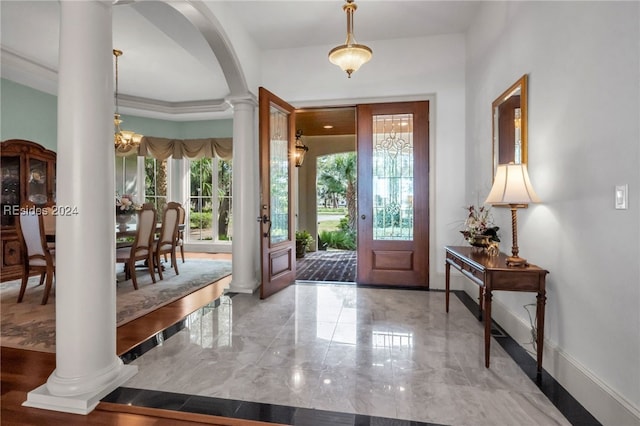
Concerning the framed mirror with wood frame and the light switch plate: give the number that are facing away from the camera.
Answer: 0

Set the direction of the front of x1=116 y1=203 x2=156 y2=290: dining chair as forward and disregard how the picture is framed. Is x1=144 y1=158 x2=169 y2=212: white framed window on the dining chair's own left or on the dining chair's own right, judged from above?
on the dining chair's own right

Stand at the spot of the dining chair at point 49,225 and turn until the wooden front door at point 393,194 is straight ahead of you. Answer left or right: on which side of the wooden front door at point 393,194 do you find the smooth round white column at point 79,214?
right

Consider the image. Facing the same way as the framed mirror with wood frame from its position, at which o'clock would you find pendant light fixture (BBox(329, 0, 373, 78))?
The pendant light fixture is roughly at 1 o'clock from the framed mirror with wood frame.

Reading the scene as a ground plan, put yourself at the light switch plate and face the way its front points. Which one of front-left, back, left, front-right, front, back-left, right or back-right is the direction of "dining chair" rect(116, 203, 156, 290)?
front-right

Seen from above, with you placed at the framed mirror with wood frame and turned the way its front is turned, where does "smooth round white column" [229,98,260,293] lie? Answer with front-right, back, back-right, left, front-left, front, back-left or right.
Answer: front-right

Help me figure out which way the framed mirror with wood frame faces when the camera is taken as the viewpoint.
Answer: facing the viewer and to the left of the viewer

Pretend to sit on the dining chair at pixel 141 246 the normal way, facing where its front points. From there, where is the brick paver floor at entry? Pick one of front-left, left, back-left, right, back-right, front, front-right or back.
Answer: back-right

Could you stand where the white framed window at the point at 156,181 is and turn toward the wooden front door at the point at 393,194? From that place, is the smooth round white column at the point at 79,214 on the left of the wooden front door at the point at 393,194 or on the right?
right

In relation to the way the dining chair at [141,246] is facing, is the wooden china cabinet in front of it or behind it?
in front

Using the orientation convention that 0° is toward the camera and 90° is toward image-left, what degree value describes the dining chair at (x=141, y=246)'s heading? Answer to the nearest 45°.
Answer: approximately 135°

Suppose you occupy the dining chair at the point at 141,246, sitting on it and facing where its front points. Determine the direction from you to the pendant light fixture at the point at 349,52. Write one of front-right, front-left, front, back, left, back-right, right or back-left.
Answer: back

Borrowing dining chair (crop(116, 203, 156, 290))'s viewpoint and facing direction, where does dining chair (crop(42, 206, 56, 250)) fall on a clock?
dining chair (crop(42, 206, 56, 250)) is roughly at 11 o'clock from dining chair (crop(116, 203, 156, 290)).
